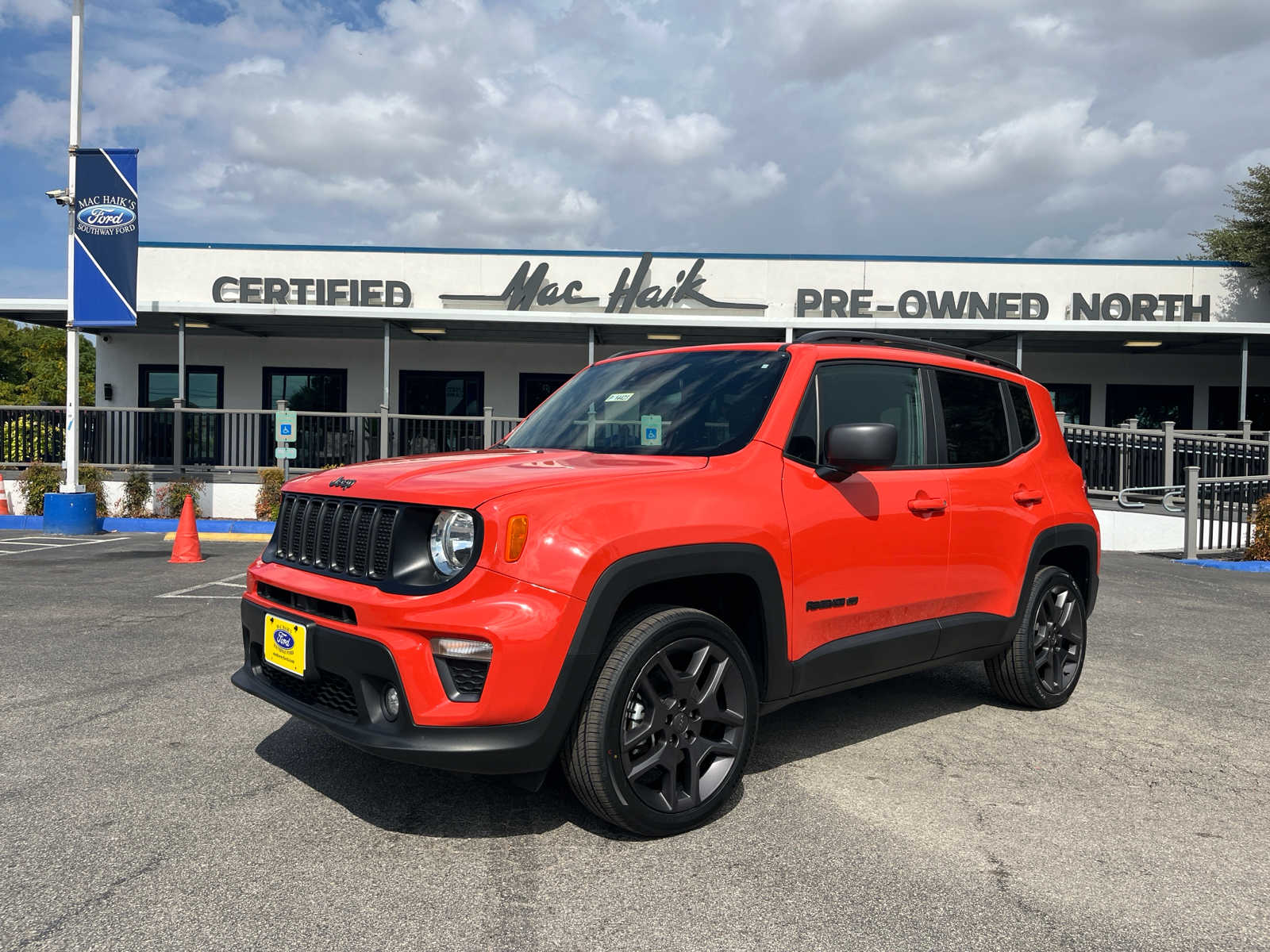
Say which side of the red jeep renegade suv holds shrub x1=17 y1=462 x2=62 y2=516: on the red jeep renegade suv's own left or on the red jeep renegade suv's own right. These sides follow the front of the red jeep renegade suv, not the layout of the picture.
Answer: on the red jeep renegade suv's own right

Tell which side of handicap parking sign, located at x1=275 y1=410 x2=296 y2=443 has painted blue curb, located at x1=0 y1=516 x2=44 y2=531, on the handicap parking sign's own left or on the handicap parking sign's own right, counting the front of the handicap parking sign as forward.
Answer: on the handicap parking sign's own right

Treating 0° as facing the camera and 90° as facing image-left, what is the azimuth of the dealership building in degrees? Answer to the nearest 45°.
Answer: approximately 0°

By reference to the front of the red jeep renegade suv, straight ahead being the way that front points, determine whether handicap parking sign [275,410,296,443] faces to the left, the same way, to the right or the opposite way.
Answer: to the left

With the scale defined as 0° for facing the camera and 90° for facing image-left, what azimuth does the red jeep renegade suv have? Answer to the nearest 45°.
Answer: approximately 45°

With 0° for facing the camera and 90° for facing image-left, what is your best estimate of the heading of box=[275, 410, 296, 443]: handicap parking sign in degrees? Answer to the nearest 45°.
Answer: approximately 0°

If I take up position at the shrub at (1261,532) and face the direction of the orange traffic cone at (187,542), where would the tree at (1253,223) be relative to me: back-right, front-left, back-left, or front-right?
back-right

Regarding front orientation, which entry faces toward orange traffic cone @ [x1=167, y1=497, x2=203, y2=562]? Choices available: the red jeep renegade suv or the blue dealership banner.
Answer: the blue dealership banner
